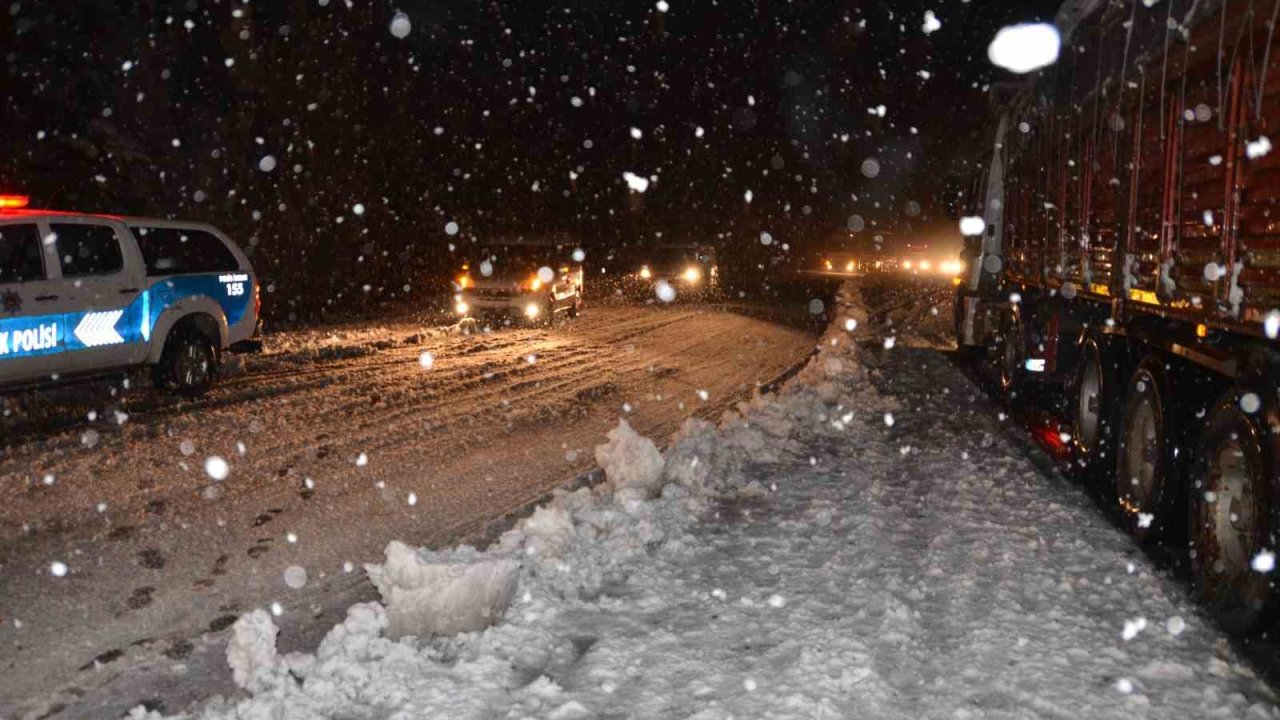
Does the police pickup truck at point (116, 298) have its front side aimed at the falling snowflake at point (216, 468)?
no

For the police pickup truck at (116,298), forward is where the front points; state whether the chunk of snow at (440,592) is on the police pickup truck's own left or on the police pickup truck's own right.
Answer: on the police pickup truck's own left

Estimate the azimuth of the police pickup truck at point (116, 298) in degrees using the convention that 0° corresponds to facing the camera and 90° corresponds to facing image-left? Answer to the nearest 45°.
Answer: approximately 45°

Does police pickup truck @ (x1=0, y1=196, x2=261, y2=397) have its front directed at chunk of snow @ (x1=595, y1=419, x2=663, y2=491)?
no

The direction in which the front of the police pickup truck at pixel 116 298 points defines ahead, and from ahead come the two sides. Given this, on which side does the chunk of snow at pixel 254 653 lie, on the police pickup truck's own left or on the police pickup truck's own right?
on the police pickup truck's own left

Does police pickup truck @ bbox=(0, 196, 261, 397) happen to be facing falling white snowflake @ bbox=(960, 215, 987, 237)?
no
